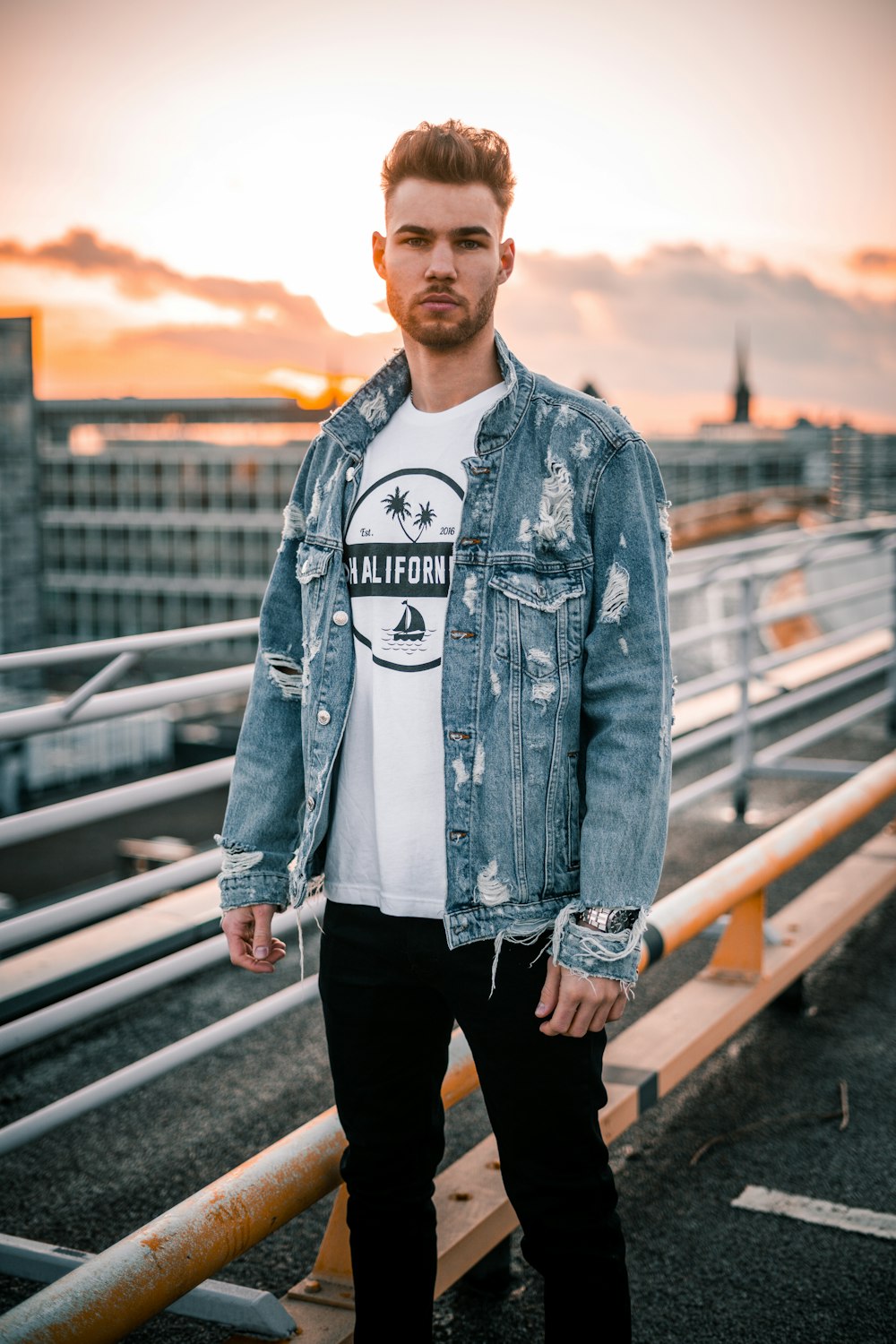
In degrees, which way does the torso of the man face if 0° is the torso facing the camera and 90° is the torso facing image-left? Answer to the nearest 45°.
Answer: approximately 45°
